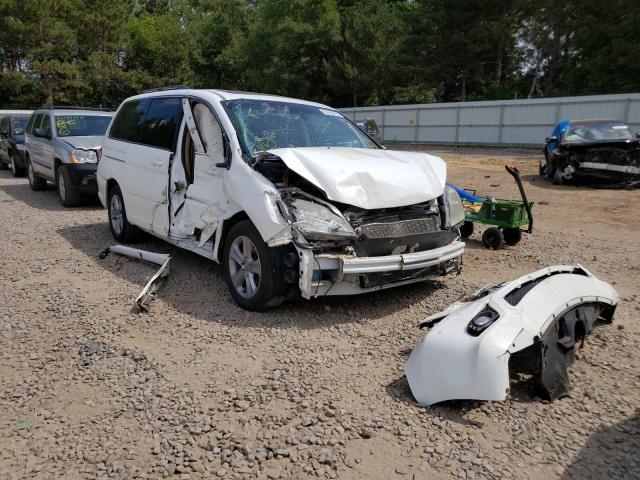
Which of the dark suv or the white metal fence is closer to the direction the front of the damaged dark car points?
the dark suv

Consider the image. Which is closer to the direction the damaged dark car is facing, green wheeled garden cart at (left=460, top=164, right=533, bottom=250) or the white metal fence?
the green wheeled garden cart

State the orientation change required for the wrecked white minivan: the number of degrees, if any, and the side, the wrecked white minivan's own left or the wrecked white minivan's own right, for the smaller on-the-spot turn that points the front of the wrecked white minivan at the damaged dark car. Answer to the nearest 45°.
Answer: approximately 90° to the wrecked white minivan's own left

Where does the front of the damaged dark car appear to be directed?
toward the camera

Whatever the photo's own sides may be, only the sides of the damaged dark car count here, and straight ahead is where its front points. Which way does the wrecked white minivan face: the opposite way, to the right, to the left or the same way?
to the left

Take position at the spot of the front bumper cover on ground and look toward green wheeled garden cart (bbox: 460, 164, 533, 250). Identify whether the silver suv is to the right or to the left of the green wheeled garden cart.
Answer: left

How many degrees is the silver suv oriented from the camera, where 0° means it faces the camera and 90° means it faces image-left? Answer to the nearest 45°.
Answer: approximately 315°

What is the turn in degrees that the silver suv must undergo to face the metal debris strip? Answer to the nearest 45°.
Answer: approximately 45° to its right

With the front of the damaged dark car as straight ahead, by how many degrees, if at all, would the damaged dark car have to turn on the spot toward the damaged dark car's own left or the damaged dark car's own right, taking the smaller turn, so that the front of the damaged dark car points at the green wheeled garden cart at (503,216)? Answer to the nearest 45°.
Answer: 0° — it already faces it

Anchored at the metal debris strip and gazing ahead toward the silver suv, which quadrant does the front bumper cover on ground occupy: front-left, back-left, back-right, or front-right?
back-right
